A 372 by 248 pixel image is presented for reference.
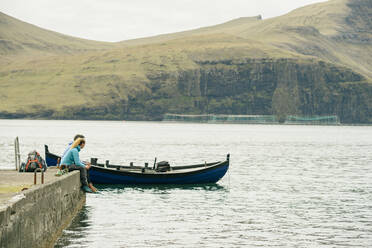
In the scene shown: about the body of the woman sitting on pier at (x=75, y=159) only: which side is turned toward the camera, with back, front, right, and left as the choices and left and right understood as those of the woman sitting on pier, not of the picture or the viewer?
right
